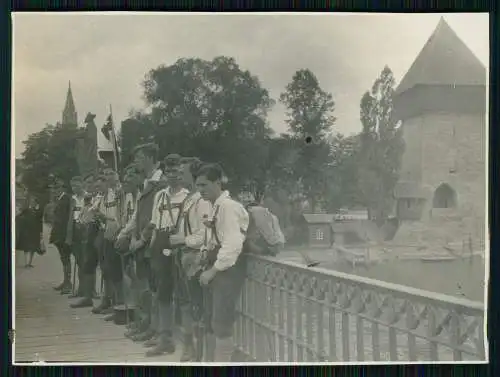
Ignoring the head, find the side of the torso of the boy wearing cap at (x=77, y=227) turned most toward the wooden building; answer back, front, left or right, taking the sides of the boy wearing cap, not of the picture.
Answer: back

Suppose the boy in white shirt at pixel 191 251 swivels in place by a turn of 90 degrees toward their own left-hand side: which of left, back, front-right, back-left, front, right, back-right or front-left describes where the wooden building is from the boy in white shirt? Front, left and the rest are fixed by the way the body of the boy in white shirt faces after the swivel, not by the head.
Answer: front-left
